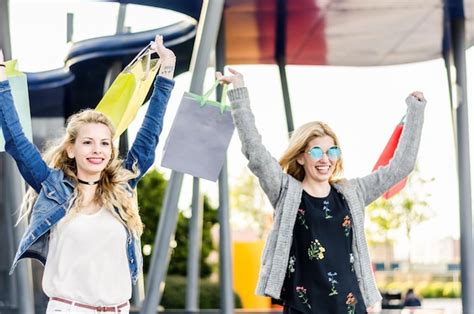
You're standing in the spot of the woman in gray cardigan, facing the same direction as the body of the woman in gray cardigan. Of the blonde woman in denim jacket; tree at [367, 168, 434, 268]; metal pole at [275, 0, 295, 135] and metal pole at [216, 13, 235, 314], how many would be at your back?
3

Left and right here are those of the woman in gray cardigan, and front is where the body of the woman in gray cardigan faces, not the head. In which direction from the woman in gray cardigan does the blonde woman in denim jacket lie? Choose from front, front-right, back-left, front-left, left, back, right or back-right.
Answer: front-right

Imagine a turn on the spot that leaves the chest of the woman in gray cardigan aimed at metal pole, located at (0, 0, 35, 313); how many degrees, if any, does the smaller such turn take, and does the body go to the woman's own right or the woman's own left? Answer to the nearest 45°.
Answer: approximately 135° to the woman's own right

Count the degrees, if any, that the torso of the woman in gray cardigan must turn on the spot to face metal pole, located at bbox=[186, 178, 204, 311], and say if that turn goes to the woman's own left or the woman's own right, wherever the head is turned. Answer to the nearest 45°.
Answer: approximately 180°

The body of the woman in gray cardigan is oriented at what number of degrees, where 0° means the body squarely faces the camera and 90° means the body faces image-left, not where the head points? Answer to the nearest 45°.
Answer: approximately 0°

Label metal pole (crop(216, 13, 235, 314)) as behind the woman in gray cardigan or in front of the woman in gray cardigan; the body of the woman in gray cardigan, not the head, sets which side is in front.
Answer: behind

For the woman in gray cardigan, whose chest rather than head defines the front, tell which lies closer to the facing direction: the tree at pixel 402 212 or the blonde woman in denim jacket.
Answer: the blonde woman in denim jacket

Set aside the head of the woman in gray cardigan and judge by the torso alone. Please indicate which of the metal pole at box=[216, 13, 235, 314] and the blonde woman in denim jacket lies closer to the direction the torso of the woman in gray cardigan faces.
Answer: the blonde woman in denim jacket

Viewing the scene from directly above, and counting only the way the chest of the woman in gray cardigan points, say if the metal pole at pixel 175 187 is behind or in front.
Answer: behind
